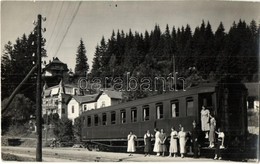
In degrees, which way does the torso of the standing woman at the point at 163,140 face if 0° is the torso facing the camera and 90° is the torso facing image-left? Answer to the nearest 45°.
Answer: approximately 0°

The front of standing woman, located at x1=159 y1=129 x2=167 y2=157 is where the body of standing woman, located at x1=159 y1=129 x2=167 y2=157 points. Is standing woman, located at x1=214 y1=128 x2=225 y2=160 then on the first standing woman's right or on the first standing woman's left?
on the first standing woman's left

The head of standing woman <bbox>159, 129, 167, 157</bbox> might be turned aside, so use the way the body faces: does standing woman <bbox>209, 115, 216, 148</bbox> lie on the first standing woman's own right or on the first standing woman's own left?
on the first standing woman's own left

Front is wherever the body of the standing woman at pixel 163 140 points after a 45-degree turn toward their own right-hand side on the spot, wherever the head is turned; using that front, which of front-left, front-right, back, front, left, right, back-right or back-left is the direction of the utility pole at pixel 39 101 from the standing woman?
front-right

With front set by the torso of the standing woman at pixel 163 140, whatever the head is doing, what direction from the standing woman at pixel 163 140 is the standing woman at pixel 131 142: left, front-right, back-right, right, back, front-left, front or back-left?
back-right

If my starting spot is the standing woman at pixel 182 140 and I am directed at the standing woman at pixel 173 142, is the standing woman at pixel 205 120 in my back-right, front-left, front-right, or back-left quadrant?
back-right

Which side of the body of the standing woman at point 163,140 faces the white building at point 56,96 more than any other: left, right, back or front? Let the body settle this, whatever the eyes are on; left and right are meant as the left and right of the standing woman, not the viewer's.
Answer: back
